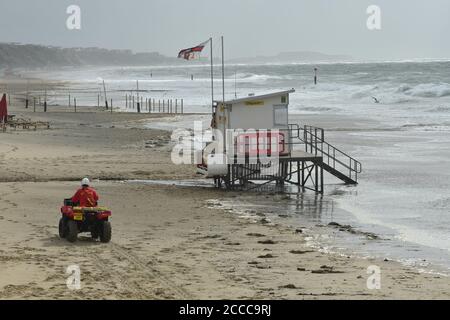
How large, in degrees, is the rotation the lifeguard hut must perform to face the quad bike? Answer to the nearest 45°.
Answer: approximately 90° to its right
